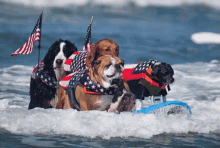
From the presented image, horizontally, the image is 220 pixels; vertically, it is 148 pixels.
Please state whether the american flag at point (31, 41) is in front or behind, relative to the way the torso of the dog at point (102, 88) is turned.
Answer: behind

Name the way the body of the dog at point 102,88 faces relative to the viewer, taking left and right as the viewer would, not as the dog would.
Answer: facing the viewer and to the right of the viewer

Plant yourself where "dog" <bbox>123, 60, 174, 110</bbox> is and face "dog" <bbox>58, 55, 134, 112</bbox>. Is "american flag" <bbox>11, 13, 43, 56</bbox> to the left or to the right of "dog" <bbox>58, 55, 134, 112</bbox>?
right

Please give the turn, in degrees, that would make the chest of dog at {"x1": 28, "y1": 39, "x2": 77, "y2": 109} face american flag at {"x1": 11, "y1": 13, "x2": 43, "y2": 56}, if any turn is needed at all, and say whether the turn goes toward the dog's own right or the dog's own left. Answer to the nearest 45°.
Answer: approximately 180°

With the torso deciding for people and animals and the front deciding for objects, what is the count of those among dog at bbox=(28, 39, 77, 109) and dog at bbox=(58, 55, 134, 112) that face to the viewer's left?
0

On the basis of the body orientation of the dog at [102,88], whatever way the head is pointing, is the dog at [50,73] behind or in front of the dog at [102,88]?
behind

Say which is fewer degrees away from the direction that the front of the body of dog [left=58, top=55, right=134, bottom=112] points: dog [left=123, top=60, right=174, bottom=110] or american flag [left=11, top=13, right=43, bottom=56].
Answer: the dog

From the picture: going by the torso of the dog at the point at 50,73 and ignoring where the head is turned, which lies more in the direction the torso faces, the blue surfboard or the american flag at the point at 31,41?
the blue surfboard
